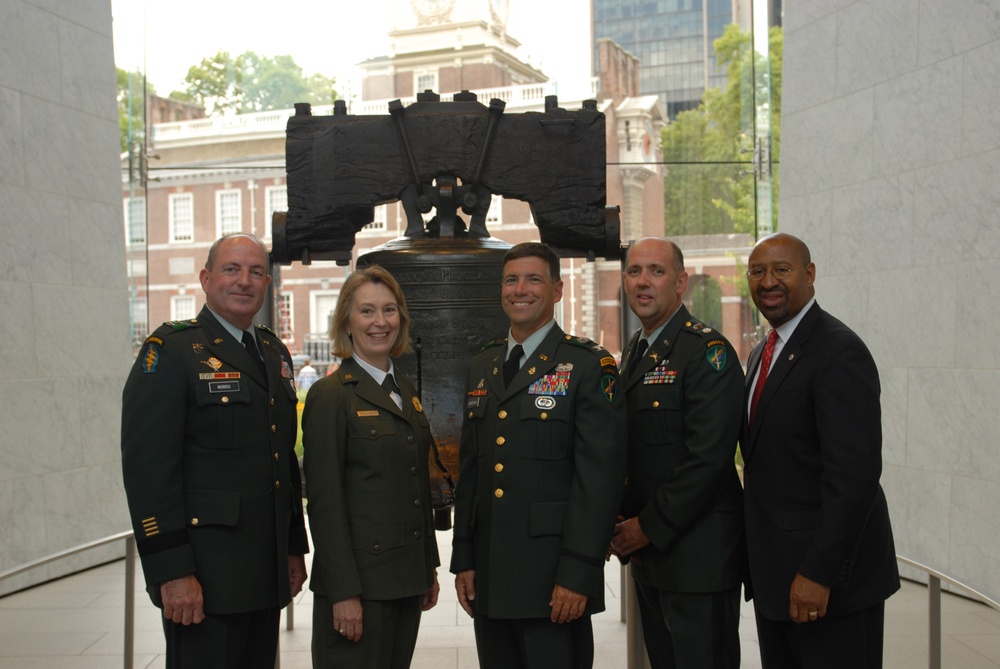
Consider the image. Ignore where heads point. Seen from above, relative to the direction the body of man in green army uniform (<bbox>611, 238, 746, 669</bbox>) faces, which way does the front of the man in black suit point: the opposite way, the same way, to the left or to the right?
the same way

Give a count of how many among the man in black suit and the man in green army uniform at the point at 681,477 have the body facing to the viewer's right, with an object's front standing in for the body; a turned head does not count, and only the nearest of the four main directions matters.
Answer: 0

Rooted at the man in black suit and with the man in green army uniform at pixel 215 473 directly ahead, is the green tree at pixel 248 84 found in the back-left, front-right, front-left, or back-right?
front-right

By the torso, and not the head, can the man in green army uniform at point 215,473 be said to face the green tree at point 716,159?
no

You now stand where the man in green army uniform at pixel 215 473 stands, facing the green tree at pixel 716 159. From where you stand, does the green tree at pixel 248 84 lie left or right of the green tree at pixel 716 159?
left

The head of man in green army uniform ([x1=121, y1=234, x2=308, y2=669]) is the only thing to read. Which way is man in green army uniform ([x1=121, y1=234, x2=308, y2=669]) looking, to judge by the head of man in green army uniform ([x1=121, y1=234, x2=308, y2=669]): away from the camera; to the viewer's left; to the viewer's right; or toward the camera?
toward the camera

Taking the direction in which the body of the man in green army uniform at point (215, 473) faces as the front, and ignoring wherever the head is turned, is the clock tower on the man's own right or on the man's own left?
on the man's own left

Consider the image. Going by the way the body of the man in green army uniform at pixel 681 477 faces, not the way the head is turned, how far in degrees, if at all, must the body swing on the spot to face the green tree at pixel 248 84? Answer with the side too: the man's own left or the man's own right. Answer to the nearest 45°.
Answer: approximately 90° to the man's own right

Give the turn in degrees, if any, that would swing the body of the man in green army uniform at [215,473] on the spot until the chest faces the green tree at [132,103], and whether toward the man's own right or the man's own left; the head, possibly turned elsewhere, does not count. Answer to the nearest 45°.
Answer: approximately 135° to the man's own left

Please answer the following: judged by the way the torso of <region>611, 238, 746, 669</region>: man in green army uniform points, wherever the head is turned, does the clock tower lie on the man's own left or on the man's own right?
on the man's own right

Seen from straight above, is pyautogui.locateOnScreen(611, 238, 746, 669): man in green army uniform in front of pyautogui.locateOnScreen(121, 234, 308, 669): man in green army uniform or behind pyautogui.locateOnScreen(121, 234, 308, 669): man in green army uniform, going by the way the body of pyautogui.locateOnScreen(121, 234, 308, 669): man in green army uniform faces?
in front

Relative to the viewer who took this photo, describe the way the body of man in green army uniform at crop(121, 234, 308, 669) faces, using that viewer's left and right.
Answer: facing the viewer and to the right of the viewer

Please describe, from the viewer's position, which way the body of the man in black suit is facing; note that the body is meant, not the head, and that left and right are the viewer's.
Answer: facing the viewer and to the left of the viewer

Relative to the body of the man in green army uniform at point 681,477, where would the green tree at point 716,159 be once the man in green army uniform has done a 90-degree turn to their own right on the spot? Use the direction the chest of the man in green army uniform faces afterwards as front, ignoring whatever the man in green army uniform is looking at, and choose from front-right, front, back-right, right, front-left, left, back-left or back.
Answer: front-right

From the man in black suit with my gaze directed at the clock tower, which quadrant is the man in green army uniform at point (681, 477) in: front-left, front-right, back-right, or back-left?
front-left

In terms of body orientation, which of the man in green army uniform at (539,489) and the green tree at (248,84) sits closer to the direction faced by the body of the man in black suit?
the man in green army uniform

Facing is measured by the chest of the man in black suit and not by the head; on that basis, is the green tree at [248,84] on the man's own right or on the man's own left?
on the man's own right
